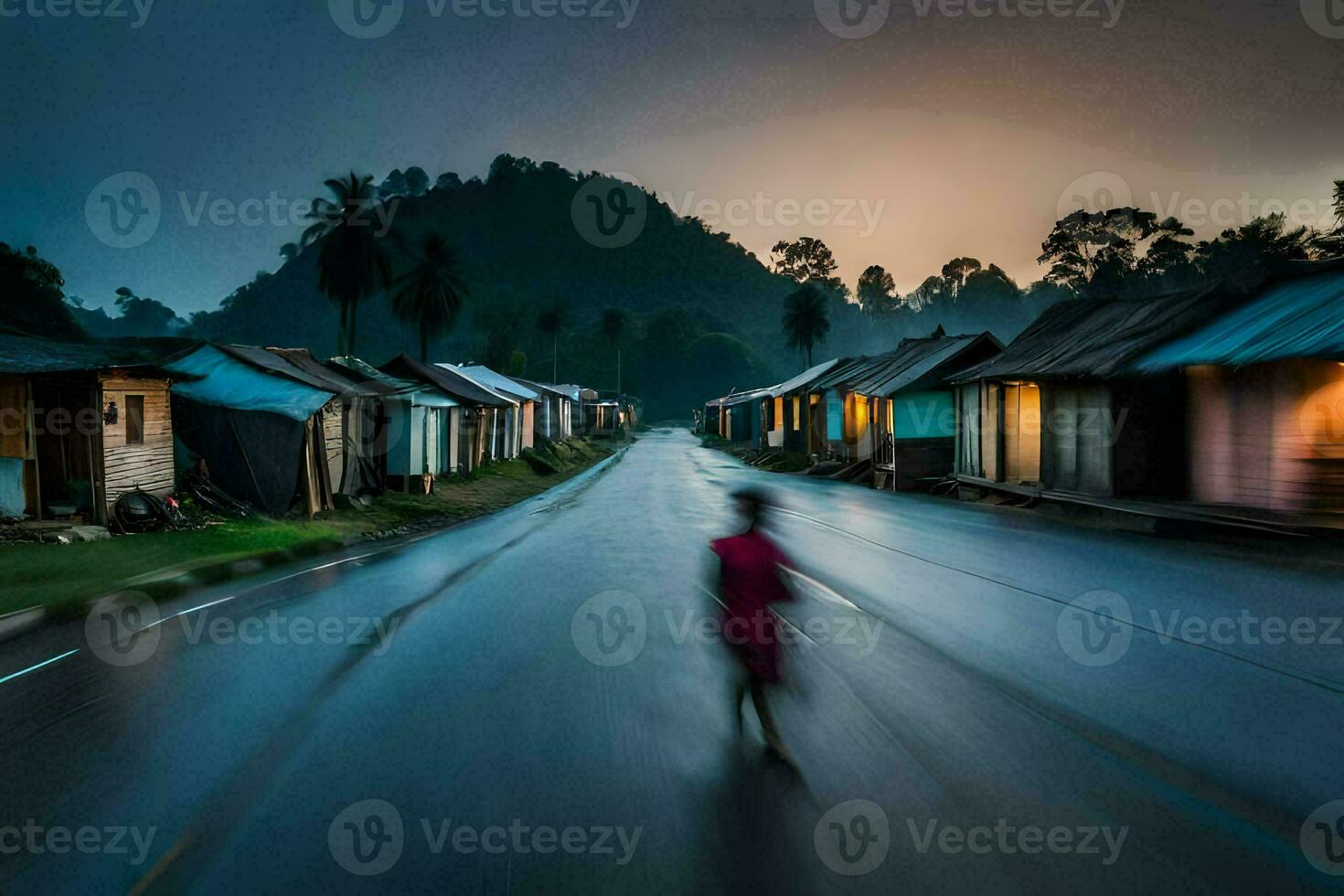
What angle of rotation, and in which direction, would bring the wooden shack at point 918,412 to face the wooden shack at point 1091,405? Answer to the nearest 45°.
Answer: approximately 90° to its left

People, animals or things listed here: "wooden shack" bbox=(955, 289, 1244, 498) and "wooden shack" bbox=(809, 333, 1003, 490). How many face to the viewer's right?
0

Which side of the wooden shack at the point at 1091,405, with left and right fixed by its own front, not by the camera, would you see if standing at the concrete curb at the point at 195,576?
front

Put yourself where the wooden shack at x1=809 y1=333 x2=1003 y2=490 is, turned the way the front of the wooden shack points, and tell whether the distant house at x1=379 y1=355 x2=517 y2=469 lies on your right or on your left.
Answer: on your right

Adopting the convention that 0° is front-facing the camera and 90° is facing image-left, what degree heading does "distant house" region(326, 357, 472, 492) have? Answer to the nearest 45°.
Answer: approximately 315°

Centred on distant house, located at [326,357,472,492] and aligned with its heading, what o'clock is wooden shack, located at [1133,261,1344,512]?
The wooden shack is roughly at 12 o'clock from the distant house.

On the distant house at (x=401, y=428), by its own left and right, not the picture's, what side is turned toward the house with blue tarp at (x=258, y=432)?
right

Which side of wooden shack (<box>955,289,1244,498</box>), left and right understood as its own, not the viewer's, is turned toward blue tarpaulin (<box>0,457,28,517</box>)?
front

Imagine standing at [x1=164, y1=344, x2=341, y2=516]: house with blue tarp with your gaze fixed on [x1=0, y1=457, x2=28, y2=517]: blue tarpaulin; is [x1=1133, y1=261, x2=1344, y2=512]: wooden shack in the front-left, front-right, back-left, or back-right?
back-left

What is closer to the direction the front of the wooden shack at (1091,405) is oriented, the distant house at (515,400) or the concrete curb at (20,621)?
the concrete curb

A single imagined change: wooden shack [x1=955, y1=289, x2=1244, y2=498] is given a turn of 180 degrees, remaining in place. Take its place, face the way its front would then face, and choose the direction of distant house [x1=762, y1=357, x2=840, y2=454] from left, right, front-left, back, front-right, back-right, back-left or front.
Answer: left

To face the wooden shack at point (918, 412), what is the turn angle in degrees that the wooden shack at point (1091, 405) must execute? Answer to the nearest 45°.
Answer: approximately 90° to its right
